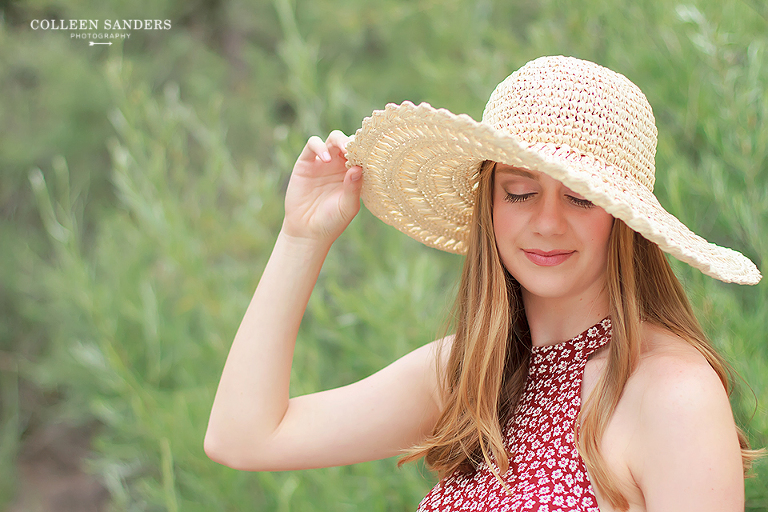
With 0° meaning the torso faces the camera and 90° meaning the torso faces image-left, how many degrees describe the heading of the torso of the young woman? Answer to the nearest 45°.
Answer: approximately 45°
